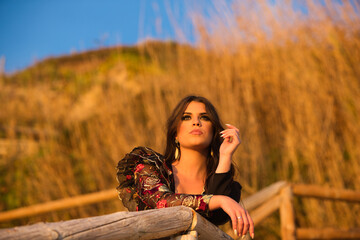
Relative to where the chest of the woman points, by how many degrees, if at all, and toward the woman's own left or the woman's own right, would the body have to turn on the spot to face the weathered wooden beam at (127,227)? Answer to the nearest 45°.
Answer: approximately 45° to the woman's own right

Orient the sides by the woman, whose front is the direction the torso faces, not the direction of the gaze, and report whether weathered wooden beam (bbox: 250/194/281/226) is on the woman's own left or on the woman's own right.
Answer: on the woman's own left

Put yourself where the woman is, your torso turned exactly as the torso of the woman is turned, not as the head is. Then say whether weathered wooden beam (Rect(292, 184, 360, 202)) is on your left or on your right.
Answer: on your left

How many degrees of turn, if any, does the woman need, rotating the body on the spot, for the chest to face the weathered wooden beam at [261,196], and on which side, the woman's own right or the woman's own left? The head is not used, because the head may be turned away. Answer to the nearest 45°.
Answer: approximately 135° to the woman's own left

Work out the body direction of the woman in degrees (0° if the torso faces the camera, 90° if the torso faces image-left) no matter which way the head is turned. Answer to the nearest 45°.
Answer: approximately 315°
